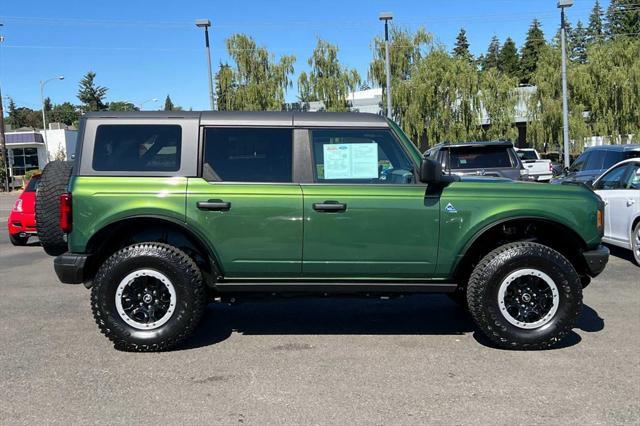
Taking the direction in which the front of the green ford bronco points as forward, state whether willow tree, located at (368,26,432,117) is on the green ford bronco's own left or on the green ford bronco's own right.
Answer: on the green ford bronco's own left

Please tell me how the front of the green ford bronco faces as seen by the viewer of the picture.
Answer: facing to the right of the viewer

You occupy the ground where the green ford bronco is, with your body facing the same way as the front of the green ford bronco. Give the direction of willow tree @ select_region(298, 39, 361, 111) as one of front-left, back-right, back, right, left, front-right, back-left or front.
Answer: left

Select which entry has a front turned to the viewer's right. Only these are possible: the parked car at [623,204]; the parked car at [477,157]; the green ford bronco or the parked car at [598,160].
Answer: the green ford bronco

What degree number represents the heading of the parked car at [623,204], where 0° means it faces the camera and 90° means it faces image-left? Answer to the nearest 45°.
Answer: approximately 135°

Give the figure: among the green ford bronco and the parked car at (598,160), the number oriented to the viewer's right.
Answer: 1

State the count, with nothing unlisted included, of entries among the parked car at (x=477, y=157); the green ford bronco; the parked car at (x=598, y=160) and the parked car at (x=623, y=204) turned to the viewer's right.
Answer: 1
